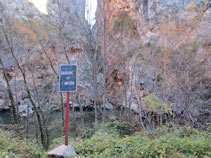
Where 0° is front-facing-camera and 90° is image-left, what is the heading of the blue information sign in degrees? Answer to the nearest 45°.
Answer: approximately 0°

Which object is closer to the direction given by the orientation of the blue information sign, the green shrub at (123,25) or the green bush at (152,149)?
the green bush

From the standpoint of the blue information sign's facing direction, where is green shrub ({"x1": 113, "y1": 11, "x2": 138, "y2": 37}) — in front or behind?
behind

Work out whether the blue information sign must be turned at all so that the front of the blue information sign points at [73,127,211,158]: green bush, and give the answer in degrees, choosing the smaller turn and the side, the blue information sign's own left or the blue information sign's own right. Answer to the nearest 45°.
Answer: approximately 90° to the blue information sign's own left
